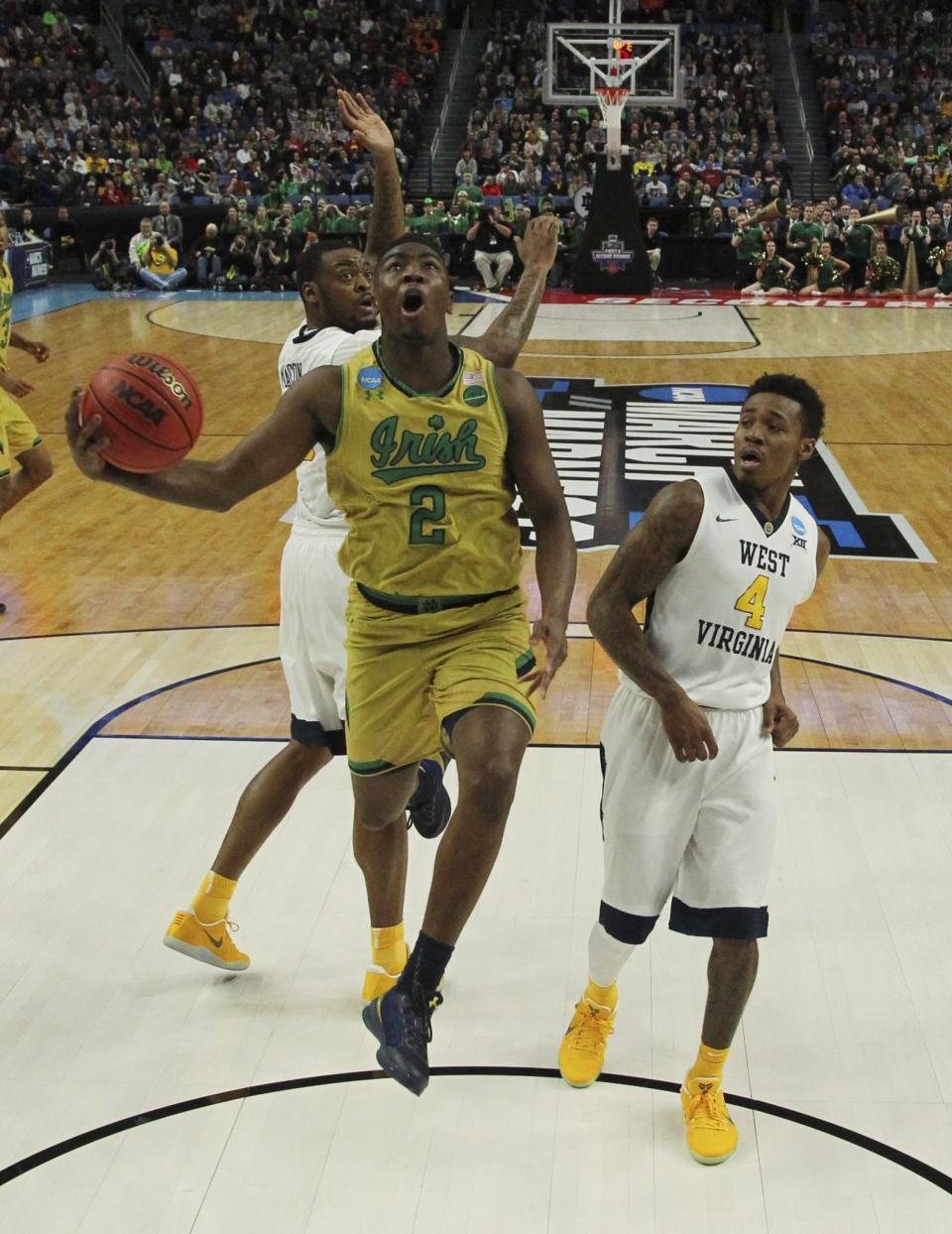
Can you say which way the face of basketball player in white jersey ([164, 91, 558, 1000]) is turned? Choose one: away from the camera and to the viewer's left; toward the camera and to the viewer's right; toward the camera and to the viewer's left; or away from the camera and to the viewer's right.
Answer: toward the camera and to the viewer's right

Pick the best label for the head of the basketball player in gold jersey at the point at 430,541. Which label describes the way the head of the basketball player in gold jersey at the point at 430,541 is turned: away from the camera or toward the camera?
toward the camera

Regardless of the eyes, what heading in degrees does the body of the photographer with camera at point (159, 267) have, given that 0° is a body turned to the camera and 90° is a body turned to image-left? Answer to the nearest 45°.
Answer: approximately 0°

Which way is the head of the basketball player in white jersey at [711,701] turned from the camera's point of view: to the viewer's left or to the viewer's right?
to the viewer's left

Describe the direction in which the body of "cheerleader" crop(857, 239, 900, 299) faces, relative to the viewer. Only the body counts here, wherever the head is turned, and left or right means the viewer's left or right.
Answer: facing the viewer

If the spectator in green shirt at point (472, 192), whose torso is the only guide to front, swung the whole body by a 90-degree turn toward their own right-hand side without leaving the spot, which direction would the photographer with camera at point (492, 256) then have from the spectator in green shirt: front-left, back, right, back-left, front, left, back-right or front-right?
left

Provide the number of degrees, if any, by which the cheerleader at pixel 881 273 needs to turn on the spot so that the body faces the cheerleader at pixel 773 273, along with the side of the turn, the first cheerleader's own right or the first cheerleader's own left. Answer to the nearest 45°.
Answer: approximately 90° to the first cheerleader's own right

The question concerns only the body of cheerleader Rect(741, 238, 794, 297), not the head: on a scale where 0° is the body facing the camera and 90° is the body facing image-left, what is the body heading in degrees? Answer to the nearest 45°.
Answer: approximately 0°

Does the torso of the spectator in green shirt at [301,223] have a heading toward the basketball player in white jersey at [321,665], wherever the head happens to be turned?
yes

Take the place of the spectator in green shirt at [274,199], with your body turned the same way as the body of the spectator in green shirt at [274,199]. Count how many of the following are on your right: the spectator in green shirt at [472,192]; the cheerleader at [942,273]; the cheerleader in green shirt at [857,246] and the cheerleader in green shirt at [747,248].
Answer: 0

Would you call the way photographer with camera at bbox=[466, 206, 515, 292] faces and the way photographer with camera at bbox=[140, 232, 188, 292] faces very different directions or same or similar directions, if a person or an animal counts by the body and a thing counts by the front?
same or similar directions

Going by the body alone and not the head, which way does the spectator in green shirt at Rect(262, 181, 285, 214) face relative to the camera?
toward the camera

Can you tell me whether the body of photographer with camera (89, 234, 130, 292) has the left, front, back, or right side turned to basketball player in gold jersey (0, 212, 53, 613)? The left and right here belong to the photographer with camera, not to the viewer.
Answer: front

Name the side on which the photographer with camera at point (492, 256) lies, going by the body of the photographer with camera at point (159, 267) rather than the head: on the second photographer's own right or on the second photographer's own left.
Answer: on the second photographer's own left

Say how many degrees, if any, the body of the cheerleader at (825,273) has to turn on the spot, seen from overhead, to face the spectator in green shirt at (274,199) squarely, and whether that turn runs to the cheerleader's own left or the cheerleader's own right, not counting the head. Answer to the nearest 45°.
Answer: approximately 90° to the cheerleader's own right

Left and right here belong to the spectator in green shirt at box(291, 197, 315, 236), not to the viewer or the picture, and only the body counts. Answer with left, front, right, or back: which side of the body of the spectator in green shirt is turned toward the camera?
front
